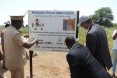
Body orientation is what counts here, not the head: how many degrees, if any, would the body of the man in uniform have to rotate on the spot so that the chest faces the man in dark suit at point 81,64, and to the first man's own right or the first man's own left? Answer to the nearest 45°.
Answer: approximately 90° to the first man's own right

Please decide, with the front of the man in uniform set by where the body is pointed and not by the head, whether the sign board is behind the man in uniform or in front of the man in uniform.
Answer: in front

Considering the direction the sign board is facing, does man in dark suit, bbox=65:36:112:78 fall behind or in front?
in front

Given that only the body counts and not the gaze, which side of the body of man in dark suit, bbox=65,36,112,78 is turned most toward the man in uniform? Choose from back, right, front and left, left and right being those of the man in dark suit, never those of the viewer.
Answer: front

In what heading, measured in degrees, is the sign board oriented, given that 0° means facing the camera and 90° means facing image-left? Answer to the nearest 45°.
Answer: approximately 0°

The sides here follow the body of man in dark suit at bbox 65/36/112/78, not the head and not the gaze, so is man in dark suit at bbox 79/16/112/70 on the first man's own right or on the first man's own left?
on the first man's own right

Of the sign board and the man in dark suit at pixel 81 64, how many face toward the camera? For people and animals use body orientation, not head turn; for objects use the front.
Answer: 1

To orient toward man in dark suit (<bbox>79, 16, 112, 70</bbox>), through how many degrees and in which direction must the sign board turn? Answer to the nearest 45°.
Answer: approximately 45° to its left

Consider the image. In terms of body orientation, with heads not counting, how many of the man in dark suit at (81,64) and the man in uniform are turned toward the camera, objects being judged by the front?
0

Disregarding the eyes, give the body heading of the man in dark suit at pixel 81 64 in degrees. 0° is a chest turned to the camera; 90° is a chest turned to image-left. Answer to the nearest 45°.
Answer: approximately 135°

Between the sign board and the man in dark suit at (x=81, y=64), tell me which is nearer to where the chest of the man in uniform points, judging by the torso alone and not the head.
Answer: the sign board
